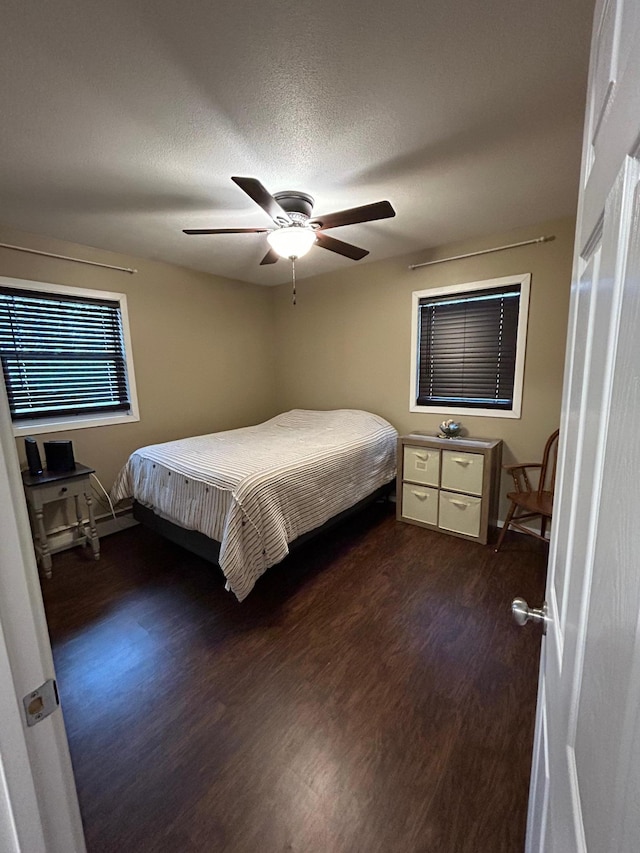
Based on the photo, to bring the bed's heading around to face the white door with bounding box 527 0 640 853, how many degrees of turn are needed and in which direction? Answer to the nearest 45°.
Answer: approximately 45° to its left

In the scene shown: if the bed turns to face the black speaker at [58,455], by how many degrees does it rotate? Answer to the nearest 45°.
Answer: approximately 45° to its right

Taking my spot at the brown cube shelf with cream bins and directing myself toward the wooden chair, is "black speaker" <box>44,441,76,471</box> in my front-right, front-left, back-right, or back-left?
back-right

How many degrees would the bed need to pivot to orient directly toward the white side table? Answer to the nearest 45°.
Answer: approximately 45° to its right

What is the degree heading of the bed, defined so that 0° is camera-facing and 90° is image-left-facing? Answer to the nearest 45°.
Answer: approximately 45°

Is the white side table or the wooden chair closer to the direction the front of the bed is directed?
the white side table

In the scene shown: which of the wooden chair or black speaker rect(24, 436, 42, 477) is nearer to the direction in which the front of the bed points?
the black speaker

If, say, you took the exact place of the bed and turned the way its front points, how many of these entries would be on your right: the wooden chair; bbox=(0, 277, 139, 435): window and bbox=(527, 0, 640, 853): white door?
1
